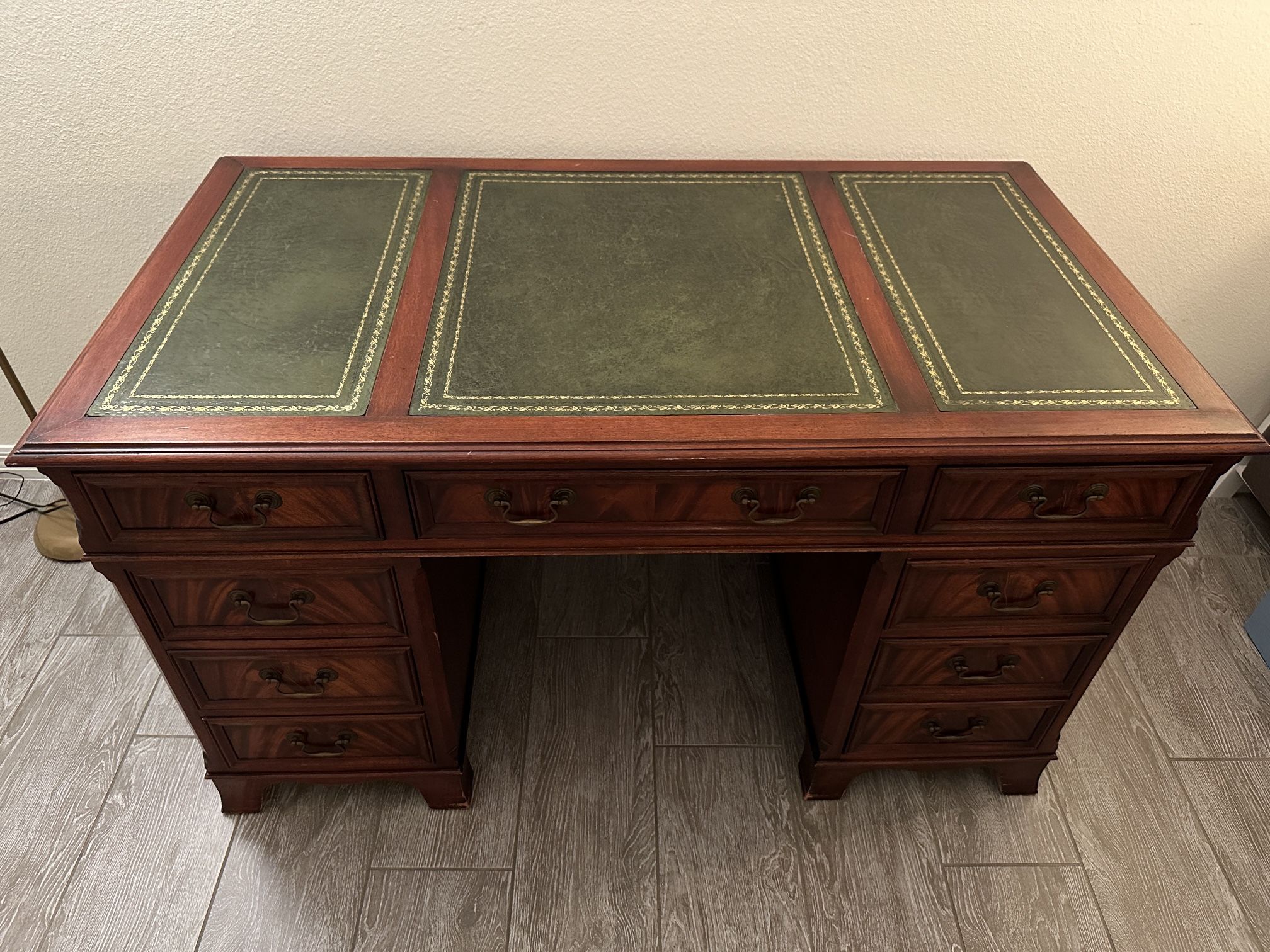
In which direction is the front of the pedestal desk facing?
toward the camera

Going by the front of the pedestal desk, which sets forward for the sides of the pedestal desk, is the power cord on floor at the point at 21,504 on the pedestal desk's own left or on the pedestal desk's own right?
on the pedestal desk's own right
